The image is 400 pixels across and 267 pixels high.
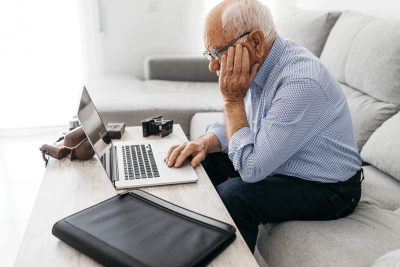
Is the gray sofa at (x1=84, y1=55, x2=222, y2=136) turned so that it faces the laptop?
yes

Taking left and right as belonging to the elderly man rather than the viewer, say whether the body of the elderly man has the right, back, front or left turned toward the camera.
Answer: left

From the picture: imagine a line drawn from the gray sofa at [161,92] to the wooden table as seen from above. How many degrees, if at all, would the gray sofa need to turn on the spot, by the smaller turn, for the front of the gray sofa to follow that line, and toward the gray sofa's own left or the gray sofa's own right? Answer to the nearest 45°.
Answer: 0° — it already faces it

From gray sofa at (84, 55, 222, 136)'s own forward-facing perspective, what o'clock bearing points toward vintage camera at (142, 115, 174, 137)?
The vintage camera is roughly at 12 o'clock from the gray sofa.

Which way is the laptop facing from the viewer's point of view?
to the viewer's right

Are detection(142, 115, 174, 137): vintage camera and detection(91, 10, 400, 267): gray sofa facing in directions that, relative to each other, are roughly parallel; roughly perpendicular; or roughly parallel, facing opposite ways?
roughly perpendicular

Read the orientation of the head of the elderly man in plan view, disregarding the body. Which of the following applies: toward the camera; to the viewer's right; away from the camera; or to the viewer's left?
to the viewer's left

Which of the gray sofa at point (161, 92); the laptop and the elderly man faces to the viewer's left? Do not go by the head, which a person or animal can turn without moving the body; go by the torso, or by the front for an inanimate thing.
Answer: the elderly man

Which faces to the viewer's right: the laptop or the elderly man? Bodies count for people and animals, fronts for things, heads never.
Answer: the laptop

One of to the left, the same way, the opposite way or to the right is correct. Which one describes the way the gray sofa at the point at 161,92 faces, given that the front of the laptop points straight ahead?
to the right
